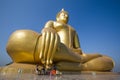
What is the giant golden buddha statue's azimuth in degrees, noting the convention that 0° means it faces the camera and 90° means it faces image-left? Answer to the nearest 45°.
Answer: approximately 315°
